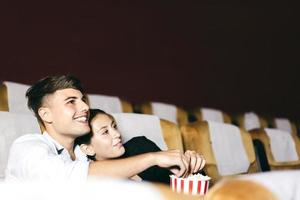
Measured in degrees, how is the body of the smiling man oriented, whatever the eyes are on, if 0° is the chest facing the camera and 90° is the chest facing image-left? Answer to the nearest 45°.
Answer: approximately 315°

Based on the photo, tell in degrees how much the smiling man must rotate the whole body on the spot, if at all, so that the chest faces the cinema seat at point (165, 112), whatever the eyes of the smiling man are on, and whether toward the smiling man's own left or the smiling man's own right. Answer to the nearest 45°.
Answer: approximately 135° to the smiling man's own left

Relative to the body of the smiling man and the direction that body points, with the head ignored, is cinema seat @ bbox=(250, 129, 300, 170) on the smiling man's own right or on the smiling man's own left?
on the smiling man's own left

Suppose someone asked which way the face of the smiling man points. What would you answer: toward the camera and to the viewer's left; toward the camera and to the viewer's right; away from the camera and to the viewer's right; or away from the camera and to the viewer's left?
toward the camera and to the viewer's right

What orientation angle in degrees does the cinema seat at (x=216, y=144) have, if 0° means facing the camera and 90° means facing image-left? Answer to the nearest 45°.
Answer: approximately 315°

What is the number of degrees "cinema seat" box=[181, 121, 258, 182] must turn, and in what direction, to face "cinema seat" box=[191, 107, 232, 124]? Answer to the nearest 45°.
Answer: approximately 135° to its left

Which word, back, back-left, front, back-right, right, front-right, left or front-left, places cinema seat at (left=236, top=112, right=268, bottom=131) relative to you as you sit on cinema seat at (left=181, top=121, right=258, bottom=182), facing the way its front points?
back-left
